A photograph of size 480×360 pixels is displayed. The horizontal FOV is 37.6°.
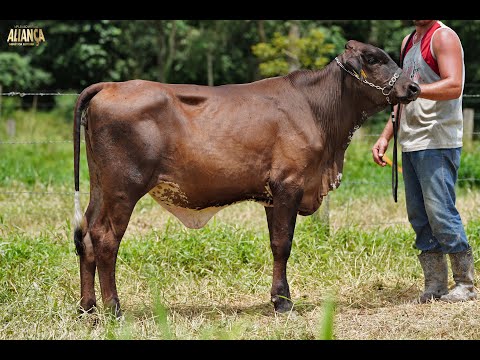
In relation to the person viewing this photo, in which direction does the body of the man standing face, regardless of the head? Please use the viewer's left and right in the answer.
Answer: facing the viewer and to the left of the viewer

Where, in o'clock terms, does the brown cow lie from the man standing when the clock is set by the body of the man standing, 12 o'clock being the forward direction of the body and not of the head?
The brown cow is roughly at 1 o'clock from the man standing.

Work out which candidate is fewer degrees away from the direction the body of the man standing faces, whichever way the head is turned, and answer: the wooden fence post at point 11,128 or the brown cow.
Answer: the brown cow

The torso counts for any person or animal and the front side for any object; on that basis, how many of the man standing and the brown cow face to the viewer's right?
1

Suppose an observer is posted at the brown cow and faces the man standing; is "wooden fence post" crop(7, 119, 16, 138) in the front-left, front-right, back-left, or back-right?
back-left

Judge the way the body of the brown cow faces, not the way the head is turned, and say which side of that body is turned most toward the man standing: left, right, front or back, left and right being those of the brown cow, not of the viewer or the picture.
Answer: front

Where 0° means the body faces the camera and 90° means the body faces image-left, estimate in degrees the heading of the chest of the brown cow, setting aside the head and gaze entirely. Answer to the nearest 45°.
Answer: approximately 270°

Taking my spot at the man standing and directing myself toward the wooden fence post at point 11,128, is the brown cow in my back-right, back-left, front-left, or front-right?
front-left
